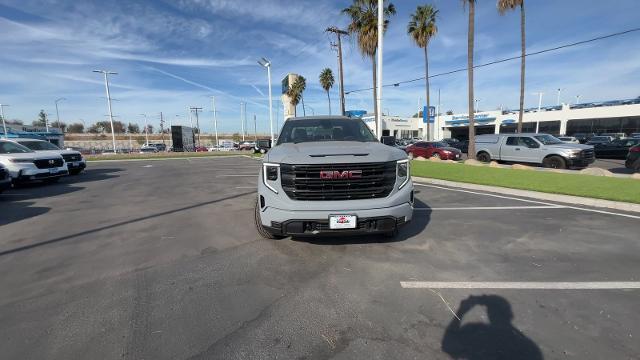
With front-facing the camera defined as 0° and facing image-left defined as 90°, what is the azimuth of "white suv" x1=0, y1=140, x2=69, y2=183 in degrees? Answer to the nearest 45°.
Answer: approximately 315°

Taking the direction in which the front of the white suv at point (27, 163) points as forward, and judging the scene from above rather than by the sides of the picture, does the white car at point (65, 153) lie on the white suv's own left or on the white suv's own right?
on the white suv's own left

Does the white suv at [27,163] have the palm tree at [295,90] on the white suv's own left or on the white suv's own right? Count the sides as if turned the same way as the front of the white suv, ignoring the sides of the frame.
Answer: on the white suv's own left

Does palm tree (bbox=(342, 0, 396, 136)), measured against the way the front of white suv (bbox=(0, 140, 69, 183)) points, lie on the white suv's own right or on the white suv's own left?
on the white suv's own left
